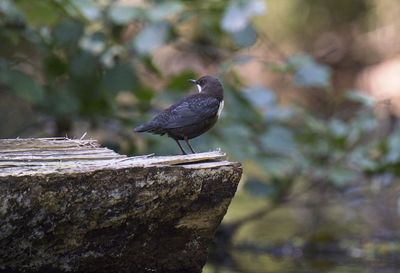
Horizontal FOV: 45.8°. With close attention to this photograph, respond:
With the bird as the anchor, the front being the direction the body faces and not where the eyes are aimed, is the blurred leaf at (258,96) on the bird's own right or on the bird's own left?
on the bird's own left

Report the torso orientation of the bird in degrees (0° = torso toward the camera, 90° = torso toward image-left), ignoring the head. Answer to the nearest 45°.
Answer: approximately 270°

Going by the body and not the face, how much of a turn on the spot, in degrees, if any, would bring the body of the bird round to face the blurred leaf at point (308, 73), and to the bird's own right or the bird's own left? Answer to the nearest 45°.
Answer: approximately 45° to the bird's own left
